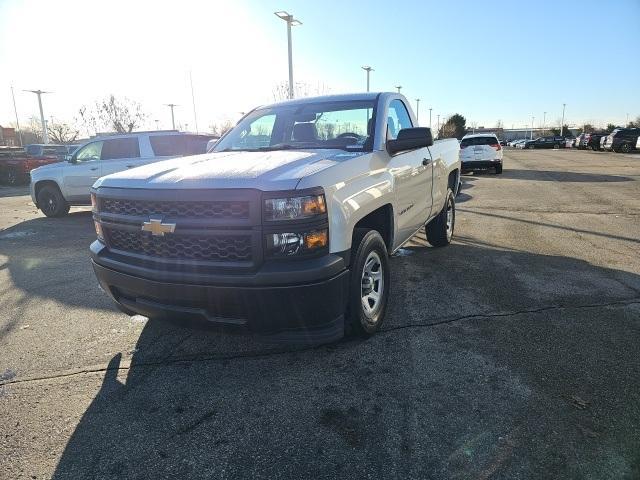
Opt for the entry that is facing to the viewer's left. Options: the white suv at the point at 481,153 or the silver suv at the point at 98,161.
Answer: the silver suv at the point at 98,161

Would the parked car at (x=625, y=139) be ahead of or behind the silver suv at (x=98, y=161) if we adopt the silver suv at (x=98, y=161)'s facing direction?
behind

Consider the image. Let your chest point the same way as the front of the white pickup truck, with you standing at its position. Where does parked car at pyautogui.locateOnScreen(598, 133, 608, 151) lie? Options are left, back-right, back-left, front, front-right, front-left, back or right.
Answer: back

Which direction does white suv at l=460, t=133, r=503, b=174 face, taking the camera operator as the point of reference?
facing away from the viewer

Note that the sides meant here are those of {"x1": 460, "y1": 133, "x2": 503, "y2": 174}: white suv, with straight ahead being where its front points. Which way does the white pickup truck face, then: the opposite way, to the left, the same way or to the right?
the opposite way

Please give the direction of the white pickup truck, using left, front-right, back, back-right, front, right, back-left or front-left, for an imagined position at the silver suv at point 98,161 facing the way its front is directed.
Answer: left

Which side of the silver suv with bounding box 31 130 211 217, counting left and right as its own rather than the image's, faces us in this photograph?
left

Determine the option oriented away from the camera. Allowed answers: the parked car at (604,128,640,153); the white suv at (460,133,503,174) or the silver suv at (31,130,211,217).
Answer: the white suv at (460,133,503,174)

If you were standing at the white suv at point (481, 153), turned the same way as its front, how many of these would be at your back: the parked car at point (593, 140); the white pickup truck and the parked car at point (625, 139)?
1
